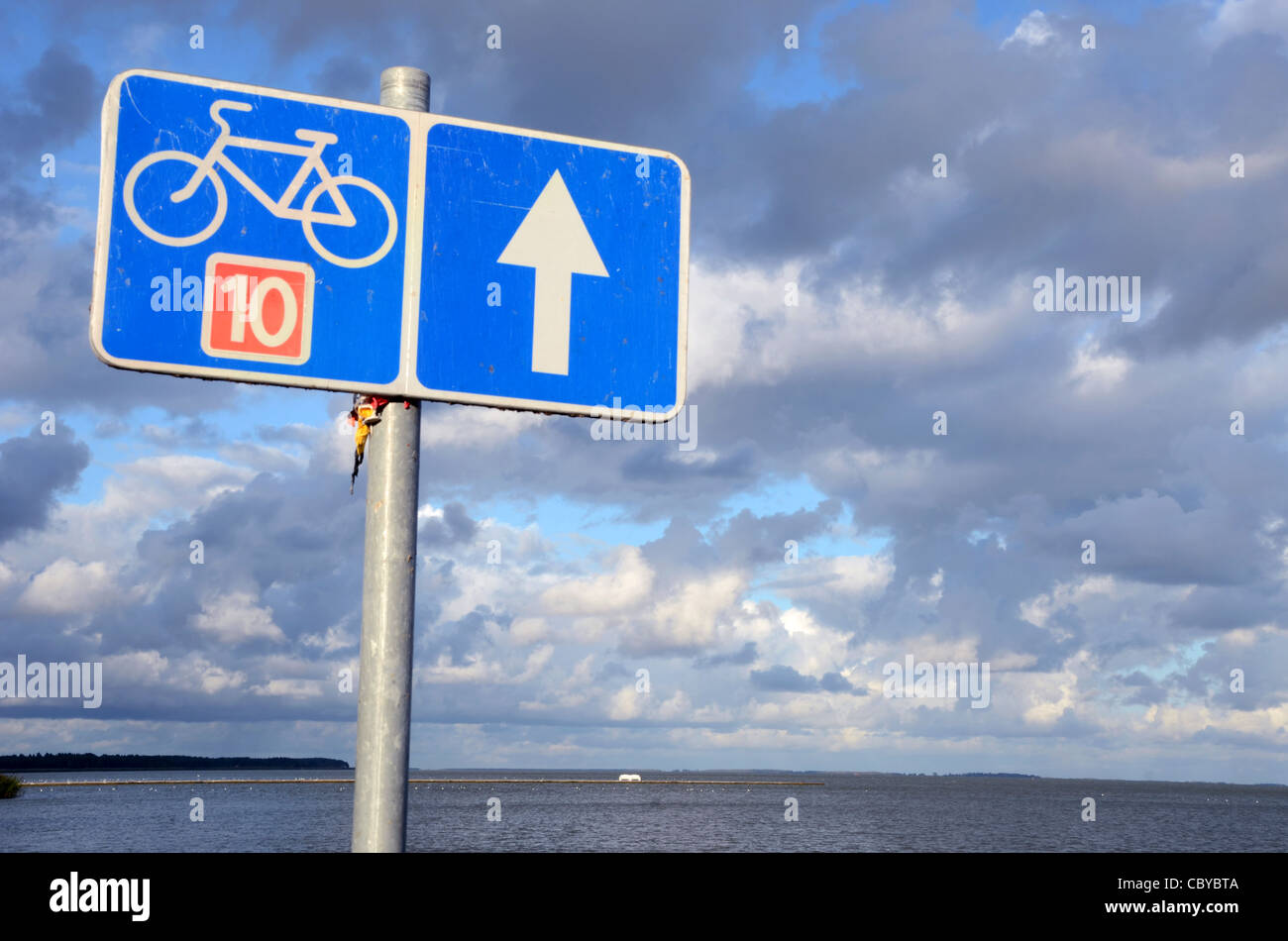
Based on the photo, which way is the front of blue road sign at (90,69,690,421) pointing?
toward the camera
